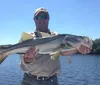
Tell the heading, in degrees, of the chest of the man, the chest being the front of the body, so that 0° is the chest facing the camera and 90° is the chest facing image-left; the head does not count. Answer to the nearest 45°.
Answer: approximately 0°
